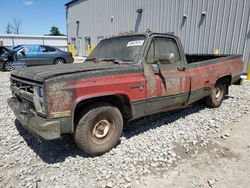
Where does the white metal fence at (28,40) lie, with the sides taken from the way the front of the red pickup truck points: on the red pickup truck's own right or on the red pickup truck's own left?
on the red pickup truck's own right

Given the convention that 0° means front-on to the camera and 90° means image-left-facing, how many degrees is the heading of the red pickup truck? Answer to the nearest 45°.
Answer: approximately 45°

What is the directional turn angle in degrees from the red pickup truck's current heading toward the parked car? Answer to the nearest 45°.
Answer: approximately 90° to its right
